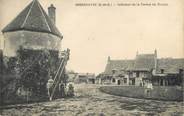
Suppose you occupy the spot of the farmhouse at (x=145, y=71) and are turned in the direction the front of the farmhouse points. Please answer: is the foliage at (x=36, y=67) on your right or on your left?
on your right

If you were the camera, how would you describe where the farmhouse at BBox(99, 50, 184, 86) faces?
facing the viewer

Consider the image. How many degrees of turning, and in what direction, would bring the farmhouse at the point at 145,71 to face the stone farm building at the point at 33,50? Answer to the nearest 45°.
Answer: approximately 90° to its right
